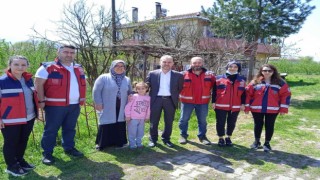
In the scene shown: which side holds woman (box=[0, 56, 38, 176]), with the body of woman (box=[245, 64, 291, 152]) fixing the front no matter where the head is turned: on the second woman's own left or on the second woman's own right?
on the second woman's own right

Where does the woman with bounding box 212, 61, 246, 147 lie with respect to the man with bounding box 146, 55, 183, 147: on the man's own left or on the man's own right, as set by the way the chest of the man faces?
on the man's own left

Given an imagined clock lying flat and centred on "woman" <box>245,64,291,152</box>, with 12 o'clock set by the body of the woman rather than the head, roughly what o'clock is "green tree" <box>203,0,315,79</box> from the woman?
The green tree is roughly at 6 o'clock from the woman.

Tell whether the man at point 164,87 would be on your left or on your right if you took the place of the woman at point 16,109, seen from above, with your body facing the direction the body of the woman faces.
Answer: on your left

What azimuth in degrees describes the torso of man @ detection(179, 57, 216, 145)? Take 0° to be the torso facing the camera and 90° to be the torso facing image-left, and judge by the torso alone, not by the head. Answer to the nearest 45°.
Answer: approximately 0°

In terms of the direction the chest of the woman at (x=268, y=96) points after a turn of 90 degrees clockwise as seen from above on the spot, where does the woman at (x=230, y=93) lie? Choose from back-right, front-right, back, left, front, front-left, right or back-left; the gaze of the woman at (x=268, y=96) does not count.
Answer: front

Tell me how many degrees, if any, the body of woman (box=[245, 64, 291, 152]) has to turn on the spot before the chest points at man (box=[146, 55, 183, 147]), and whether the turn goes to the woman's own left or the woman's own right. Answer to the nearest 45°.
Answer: approximately 90° to the woman's own right

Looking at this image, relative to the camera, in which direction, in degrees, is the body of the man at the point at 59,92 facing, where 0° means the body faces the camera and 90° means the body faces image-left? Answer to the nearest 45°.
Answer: approximately 315°

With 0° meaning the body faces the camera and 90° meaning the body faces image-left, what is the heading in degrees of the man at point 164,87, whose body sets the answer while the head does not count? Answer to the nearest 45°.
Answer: approximately 0°

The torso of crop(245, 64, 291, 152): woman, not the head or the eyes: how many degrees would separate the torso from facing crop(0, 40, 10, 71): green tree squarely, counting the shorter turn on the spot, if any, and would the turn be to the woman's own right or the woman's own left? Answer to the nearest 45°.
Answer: approximately 90° to the woman's own right
